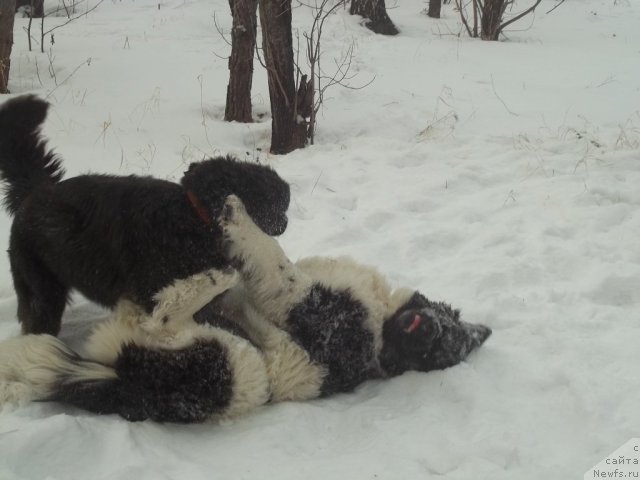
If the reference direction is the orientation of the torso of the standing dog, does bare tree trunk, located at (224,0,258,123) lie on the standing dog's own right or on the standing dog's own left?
on the standing dog's own left

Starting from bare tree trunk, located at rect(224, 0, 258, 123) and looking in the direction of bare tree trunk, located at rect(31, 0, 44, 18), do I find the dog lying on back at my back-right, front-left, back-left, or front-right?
back-left

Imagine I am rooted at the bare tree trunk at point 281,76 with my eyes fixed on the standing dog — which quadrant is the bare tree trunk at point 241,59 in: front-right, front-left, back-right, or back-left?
back-right

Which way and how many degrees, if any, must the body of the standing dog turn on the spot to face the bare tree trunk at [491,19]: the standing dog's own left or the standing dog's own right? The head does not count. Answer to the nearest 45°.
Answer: approximately 45° to the standing dog's own left

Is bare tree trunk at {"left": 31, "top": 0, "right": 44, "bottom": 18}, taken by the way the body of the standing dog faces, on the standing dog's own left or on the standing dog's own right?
on the standing dog's own left

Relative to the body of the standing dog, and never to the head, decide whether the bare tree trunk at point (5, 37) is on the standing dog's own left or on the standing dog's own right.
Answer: on the standing dog's own left

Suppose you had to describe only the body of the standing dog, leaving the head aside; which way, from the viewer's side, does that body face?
to the viewer's right
